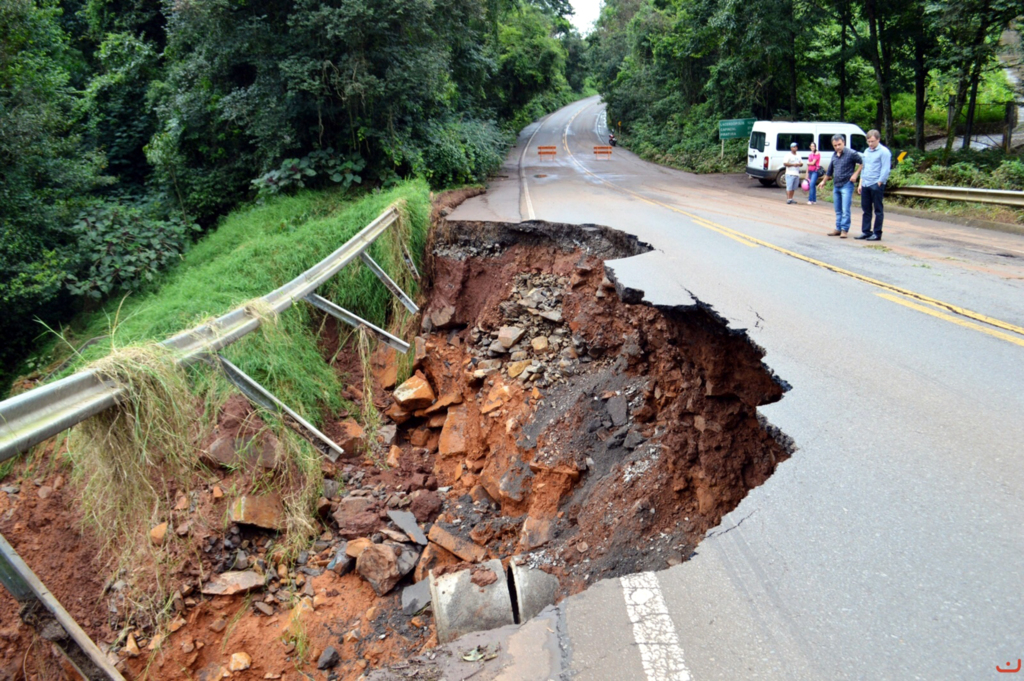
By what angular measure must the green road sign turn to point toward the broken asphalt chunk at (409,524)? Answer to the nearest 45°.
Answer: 0° — it already faces it

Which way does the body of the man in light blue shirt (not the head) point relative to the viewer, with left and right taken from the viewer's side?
facing the viewer and to the left of the viewer

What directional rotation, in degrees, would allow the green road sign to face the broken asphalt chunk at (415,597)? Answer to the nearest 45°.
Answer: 0° — it already faces it

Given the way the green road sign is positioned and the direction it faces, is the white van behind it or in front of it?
in front

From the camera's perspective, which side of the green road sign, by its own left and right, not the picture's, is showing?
front

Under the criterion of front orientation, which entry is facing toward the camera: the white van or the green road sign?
the green road sign

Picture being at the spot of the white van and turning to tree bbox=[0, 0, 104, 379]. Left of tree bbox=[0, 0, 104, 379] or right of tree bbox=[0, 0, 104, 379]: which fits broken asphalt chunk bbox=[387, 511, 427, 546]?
left

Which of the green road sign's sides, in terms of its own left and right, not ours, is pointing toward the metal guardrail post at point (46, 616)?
front

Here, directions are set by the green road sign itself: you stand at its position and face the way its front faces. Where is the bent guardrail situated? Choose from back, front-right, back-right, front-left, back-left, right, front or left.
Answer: front
